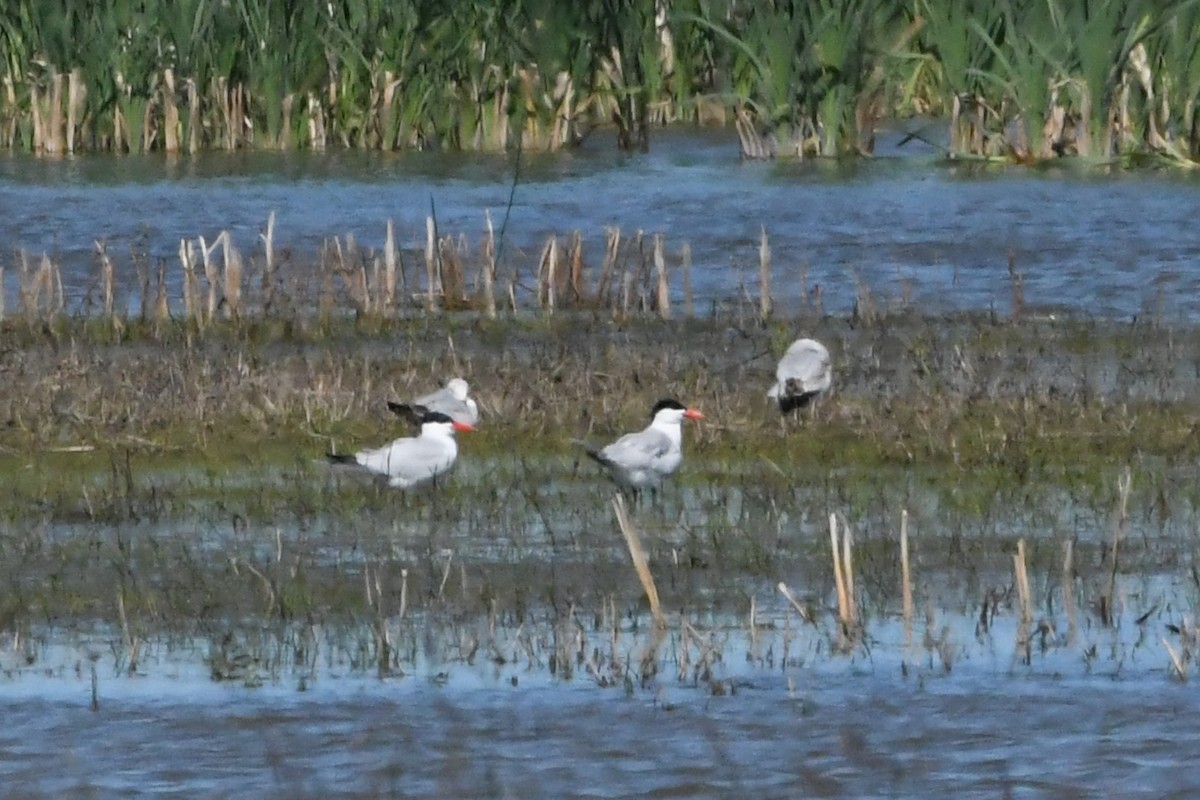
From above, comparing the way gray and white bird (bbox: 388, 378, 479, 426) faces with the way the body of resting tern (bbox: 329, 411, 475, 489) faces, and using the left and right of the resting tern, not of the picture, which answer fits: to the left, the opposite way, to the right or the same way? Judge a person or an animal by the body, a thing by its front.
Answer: the same way

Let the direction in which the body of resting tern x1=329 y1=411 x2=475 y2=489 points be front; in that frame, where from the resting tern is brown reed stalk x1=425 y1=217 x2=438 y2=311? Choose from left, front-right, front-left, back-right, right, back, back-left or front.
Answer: left

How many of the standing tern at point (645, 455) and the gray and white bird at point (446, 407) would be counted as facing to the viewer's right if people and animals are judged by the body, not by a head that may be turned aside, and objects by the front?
2

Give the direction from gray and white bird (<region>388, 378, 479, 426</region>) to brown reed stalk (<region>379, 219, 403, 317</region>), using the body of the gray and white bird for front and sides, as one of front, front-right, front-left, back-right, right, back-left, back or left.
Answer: left

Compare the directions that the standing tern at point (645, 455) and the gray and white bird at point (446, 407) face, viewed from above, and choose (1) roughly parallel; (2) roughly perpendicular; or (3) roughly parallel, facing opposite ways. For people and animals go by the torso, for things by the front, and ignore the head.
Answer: roughly parallel

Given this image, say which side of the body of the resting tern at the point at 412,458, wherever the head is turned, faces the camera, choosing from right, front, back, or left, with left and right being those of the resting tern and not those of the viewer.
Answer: right

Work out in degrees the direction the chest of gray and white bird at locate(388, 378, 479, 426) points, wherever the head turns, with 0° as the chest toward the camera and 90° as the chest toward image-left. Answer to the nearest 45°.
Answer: approximately 270°

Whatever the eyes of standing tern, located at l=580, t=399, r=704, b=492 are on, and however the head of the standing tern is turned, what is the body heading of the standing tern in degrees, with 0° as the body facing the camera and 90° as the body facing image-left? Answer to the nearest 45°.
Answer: approximately 270°

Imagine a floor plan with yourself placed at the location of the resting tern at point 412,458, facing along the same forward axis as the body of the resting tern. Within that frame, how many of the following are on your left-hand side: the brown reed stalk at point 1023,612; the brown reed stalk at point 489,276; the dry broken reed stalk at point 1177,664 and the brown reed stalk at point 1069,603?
1

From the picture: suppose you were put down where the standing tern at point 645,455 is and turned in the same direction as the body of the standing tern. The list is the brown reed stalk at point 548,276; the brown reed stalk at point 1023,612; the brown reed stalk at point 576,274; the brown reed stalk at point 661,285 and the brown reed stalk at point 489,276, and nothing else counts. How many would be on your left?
4

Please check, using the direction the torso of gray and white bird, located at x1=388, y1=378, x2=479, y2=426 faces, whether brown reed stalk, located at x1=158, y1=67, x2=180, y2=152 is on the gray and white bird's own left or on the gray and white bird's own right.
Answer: on the gray and white bird's own left

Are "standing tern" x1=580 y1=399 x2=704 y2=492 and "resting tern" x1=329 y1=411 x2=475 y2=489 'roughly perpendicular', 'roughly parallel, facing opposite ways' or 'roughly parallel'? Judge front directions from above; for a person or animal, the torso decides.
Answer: roughly parallel

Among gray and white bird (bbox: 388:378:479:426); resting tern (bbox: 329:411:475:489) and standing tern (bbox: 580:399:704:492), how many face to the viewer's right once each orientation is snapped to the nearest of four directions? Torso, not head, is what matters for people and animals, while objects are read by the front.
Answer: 3

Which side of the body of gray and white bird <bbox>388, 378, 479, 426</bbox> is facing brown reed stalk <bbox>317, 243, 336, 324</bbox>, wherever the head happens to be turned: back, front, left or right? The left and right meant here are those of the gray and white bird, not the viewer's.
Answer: left

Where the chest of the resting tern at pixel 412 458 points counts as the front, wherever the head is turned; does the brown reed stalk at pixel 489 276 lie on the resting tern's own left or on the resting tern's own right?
on the resting tern's own left

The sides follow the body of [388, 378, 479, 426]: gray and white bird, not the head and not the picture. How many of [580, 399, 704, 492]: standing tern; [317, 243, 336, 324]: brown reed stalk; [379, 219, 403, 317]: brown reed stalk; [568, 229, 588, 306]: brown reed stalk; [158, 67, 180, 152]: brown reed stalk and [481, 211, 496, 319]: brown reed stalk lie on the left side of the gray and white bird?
5

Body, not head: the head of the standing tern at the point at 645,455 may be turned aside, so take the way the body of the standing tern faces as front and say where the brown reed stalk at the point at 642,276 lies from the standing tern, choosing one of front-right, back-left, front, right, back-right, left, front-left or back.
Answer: left
